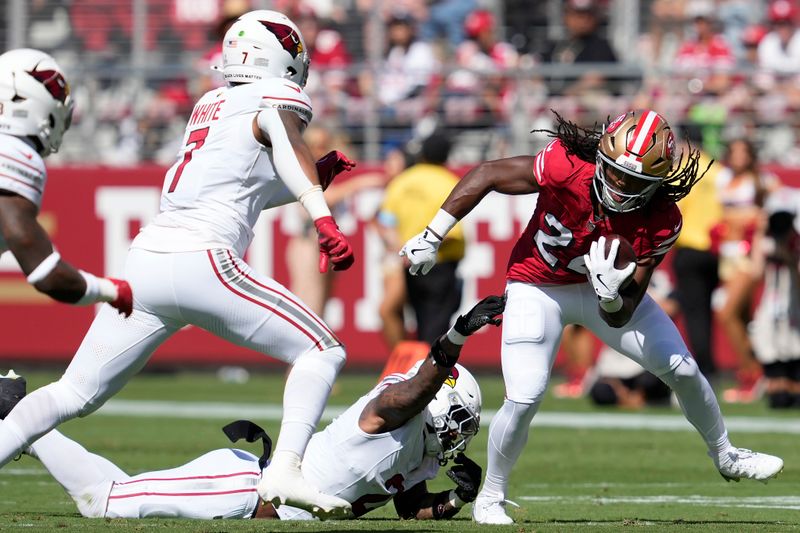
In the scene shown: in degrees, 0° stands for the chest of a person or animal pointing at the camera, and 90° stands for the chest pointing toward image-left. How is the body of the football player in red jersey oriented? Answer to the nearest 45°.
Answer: approximately 0°

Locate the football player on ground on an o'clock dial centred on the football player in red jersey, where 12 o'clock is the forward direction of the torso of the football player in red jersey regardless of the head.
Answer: The football player on ground is roughly at 2 o'clock from the football player in red jersey.

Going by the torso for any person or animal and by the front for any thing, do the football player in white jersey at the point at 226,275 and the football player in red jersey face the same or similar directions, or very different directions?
very different directions

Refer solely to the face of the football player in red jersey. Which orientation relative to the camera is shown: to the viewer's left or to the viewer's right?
to the viewer's left

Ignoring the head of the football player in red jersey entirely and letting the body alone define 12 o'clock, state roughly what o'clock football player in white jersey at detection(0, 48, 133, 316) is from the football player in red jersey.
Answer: The football player in white jersey is roughly at 2 o'clock from the football player in red jersey.

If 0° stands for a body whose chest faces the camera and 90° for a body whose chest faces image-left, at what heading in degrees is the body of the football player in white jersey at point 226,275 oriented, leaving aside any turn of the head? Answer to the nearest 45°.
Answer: approximately 225°

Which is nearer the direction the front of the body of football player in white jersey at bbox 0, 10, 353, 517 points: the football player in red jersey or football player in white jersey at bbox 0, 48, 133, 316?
the football player in red jersey

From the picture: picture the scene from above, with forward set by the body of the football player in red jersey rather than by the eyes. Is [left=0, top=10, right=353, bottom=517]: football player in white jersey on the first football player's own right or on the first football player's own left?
on the first football player's own right

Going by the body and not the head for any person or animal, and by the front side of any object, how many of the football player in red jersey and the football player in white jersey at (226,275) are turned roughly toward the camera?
1
